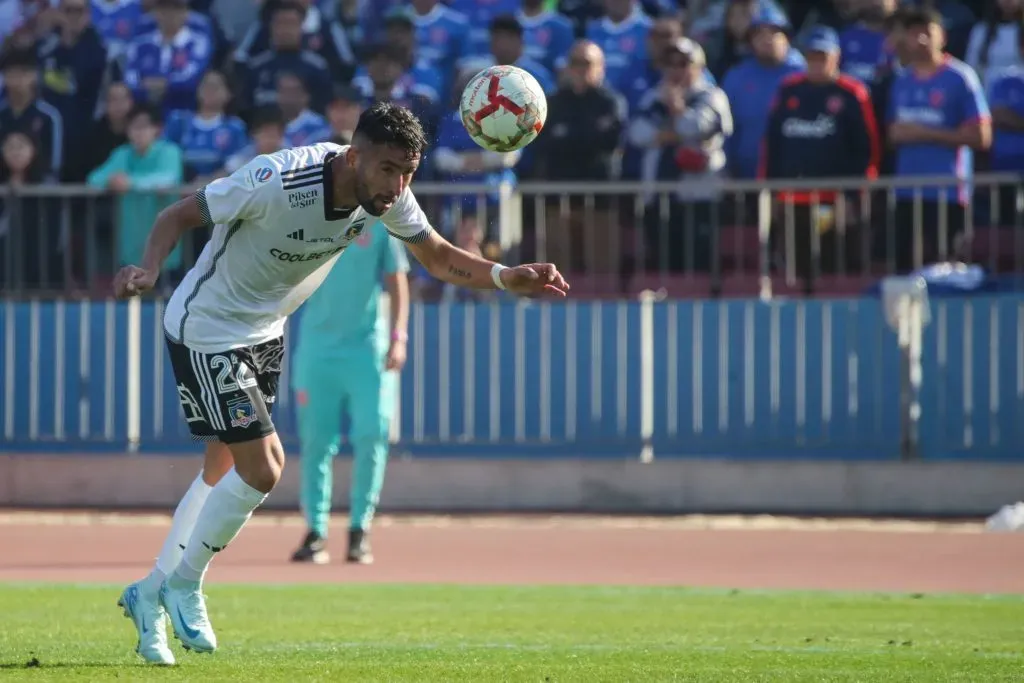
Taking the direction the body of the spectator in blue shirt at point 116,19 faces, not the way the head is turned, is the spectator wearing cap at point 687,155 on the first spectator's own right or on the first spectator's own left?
on the first spectator's own left

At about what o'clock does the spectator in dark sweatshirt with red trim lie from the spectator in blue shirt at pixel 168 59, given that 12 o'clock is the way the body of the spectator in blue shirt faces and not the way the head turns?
The spectator in dark sweatshirt with red trim is roughly at 10 o'clock from the spectator in blue shirt.

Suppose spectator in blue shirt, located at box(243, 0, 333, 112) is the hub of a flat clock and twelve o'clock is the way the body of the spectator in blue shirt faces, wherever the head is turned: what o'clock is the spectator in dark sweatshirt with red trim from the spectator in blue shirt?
The spectator in dark sweatshirt with red trim is roughly at 10 o'clock from the spectator in blue shirt.
